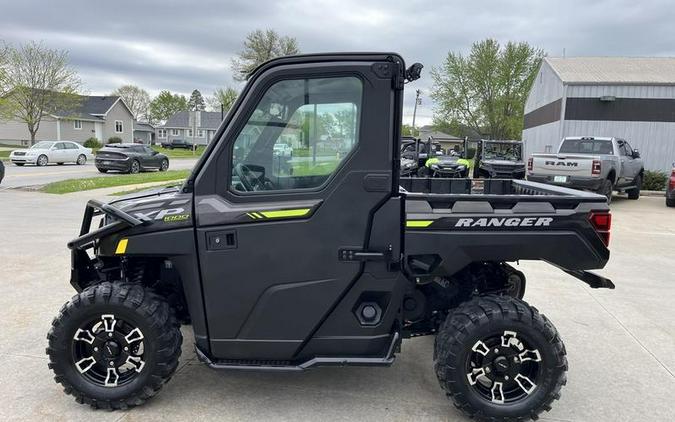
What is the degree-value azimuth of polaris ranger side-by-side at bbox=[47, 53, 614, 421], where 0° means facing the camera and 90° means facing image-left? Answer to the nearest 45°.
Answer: approximately 90°

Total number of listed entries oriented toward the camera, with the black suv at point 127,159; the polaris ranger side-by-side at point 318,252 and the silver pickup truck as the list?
0

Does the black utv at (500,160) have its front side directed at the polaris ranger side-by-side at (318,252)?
yes

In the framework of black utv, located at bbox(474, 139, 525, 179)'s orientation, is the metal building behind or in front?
behind

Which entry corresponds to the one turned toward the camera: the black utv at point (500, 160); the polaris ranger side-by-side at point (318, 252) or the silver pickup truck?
the black utv

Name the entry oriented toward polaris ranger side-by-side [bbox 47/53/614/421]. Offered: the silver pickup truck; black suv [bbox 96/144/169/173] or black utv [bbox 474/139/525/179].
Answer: the black utv

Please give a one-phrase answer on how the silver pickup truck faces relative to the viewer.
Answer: facing away from the viewer and to the right of the viewer

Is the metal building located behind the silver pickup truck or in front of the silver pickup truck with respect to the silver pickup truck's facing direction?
in front

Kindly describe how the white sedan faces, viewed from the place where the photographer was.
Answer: facing the viewer and to the left of the viewer

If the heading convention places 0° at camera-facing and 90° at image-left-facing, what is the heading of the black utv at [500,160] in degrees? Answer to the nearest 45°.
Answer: approximately 0°

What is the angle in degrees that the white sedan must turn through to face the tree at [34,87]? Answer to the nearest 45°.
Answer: approximately 135° to its right

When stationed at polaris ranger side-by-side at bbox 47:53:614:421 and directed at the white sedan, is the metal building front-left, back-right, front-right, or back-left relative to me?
front-right
